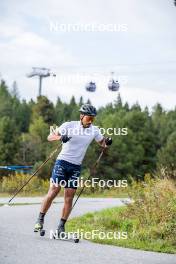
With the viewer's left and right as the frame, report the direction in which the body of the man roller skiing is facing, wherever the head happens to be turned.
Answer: facing the viewer and to the right of the viewer
